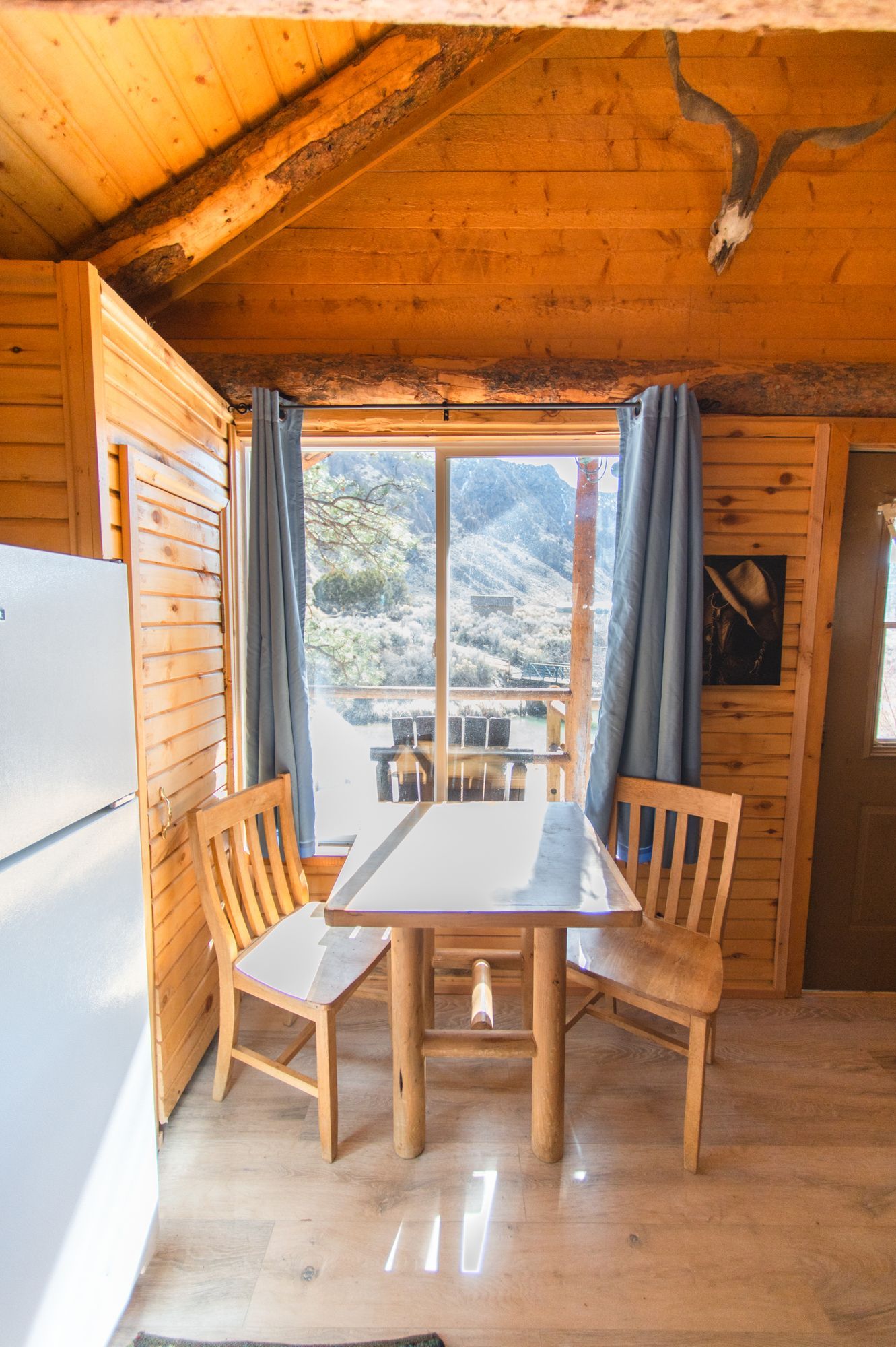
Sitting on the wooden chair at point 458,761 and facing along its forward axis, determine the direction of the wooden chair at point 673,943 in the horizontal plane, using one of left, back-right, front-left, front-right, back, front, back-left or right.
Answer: back-right

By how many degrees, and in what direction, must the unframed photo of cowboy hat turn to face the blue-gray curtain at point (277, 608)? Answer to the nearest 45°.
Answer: approximately 45° to its right

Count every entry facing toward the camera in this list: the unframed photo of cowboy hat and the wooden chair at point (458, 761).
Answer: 1

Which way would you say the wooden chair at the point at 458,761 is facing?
away from the camera

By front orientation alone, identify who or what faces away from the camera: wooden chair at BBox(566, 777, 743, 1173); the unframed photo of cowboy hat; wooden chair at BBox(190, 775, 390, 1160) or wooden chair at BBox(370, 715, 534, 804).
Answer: wooden chair at BBox(370, 715, 534, 804)

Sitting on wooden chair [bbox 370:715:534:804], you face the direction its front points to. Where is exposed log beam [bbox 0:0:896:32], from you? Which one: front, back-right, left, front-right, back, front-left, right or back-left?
back

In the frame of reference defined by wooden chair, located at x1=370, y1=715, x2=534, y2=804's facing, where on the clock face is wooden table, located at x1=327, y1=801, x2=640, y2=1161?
The wooden table is roughly at 6 o'clock from the wooden chair.

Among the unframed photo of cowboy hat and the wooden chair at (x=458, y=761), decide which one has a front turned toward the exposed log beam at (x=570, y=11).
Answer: the unframed photo of cowboy hat

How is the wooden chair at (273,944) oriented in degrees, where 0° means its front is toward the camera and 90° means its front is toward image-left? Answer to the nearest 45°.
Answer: approximately 315°
